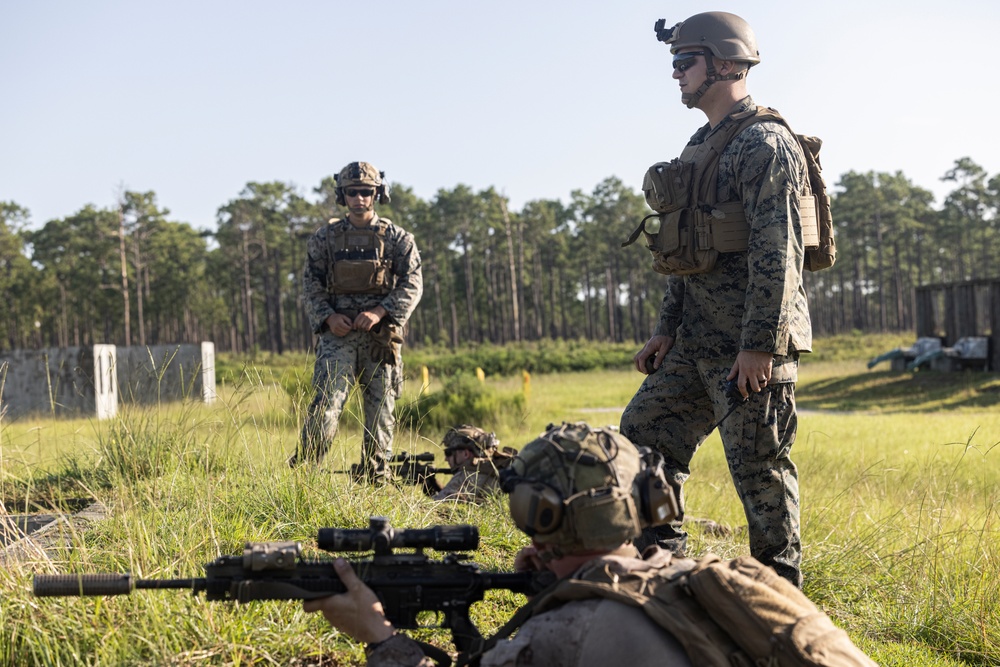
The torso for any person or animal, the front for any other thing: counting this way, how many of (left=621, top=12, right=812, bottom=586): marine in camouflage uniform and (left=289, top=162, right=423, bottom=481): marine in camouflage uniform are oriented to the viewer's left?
1

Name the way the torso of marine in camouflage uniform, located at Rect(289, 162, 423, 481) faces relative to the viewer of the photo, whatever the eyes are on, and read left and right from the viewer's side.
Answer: facing the viewer

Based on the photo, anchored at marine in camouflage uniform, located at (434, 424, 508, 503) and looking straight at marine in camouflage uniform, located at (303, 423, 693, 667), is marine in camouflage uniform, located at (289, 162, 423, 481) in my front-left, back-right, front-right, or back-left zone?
back-right

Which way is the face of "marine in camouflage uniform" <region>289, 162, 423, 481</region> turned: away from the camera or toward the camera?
toward the camera

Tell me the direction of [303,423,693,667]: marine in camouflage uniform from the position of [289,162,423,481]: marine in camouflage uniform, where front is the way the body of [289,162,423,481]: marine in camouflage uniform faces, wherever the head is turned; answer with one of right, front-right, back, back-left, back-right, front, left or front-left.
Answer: front

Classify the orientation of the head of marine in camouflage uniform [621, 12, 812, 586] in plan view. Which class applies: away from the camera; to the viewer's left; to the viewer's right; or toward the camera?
to the viewer's left

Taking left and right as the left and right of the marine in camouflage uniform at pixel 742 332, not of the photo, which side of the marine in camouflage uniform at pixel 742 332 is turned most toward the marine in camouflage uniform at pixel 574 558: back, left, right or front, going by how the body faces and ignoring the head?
left

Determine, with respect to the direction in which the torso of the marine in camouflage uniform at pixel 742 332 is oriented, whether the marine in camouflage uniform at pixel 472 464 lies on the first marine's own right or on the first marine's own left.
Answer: on the first marine's own right

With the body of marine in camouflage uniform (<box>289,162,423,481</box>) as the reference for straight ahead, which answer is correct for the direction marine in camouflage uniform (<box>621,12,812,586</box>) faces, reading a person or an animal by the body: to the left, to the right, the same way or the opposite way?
to the right

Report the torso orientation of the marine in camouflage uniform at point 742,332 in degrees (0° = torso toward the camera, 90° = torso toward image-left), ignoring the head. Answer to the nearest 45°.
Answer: approximately 90°
